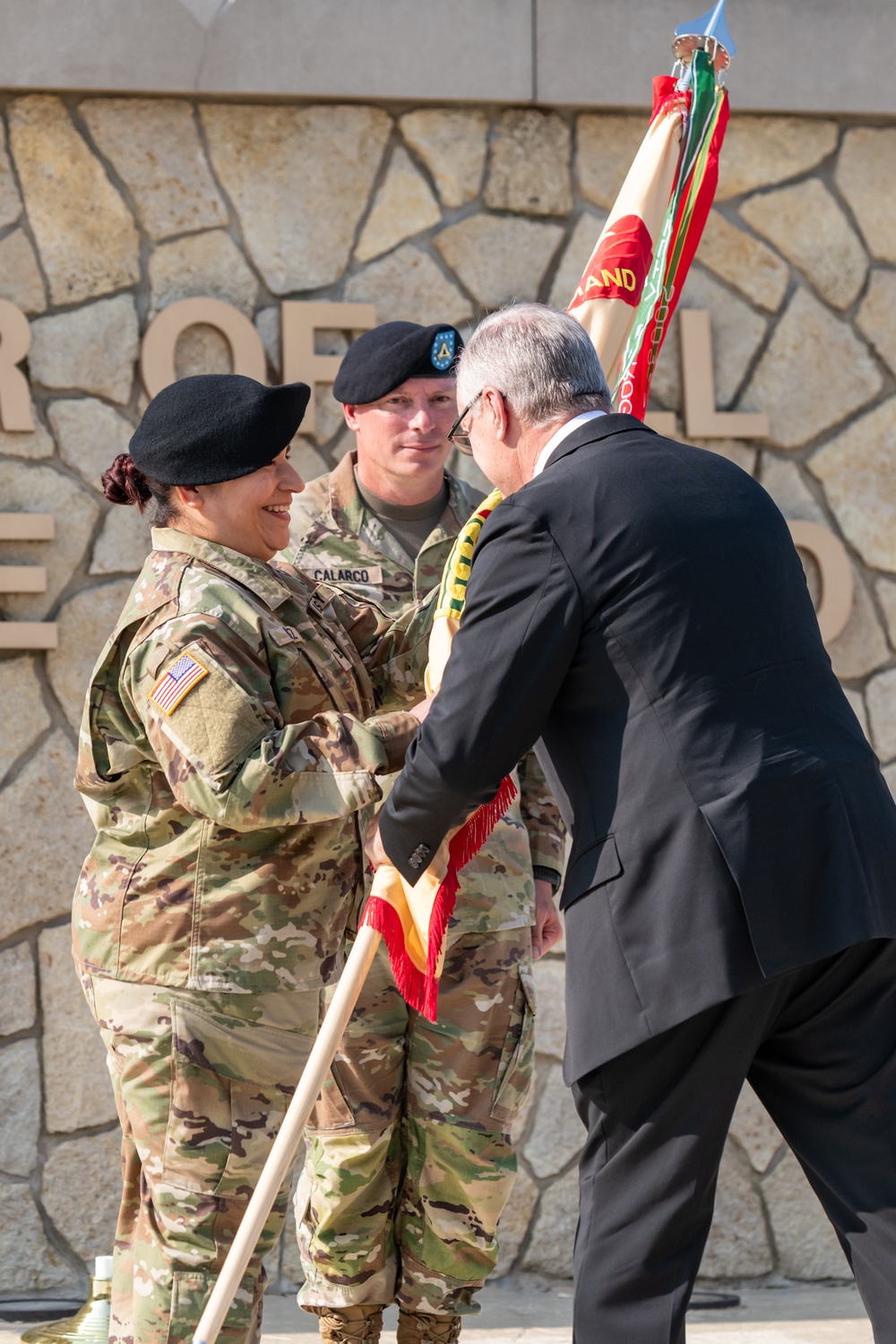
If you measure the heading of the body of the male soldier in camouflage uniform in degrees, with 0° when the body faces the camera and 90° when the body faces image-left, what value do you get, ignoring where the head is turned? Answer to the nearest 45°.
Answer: approximately 0°

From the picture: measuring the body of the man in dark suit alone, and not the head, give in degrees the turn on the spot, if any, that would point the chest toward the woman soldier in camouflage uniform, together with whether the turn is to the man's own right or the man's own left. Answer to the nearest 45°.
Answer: approximately 45° to the man's own left

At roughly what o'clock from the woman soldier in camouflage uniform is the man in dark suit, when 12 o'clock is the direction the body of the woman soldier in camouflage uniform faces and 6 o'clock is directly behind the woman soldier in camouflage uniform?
The man in dark suit is roughly at 1 o'clock from the woman soldier in camouflage uniform.

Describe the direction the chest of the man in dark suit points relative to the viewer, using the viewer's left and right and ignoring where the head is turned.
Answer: facing away from the viewer and to the left of the viewer

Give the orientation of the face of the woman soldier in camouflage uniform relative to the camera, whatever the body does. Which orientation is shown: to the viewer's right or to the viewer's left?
to the viewer's right

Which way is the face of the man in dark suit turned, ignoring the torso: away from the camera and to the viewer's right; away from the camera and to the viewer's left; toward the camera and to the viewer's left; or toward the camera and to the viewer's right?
away from the camera and to the viewer's left

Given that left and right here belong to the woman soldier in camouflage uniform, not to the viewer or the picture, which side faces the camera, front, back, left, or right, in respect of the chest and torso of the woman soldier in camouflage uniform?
right
